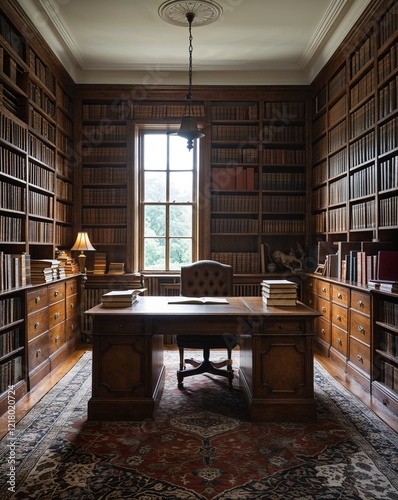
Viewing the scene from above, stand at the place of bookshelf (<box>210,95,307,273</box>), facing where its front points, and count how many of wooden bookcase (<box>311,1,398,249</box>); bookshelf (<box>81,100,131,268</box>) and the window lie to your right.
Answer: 2

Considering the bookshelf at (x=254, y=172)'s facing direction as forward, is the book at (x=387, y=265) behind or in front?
in front

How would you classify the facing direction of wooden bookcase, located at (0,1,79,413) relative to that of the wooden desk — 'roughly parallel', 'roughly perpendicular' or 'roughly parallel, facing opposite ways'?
roughly perpendicular

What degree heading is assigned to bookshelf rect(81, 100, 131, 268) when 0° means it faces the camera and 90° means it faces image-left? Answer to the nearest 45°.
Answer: approximately 0°

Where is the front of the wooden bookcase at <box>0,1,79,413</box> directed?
to the viewer's right

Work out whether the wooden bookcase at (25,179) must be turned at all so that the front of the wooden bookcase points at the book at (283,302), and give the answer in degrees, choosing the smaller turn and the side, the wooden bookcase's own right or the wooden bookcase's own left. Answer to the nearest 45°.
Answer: approximately 45° to the wooden bookcase's own right

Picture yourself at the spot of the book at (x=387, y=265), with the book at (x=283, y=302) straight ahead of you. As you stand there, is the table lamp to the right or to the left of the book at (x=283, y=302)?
right

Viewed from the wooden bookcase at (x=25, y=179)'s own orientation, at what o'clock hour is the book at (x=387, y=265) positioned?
The book is roughly at 1 o'clock from the wooden bookcase.

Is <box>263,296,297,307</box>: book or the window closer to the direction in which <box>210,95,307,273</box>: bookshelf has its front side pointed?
the book
